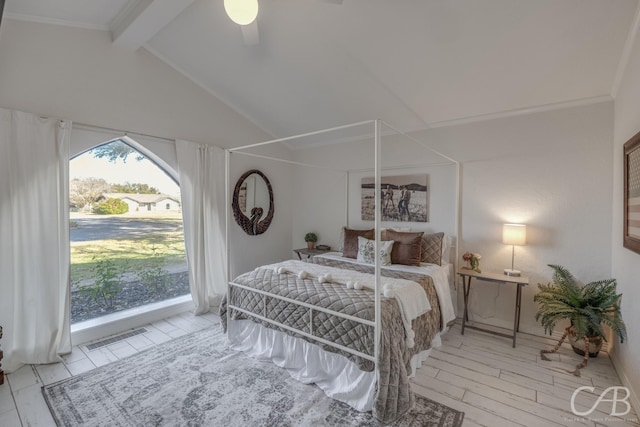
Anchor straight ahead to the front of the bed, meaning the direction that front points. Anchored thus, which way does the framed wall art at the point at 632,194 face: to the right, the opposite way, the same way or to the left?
to the right

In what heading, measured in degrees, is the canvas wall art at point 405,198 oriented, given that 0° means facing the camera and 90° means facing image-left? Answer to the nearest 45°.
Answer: approximately 45°

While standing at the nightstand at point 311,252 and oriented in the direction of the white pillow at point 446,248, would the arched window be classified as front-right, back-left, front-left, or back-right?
back-right

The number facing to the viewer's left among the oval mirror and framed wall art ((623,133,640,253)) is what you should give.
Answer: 1

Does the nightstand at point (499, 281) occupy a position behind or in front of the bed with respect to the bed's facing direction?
behind

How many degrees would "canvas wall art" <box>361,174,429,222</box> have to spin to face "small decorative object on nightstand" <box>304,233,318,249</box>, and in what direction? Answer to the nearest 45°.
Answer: approximately 45° to its right

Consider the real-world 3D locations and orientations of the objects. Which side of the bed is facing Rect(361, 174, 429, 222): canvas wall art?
back

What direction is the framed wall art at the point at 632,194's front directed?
to the viewer's left
